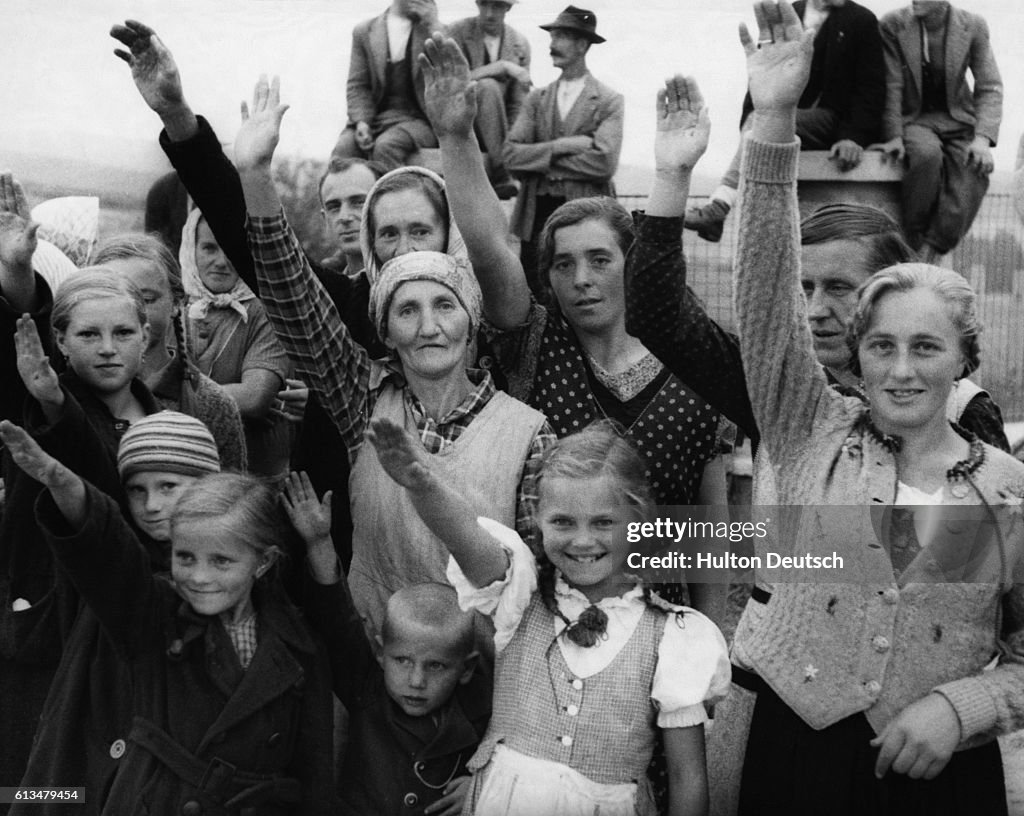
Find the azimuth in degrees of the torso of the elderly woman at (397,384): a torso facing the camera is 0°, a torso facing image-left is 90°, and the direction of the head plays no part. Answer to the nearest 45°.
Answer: approximately 0°

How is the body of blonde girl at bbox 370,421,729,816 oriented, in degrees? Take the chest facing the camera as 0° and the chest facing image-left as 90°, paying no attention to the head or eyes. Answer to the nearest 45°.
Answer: approximately 0°

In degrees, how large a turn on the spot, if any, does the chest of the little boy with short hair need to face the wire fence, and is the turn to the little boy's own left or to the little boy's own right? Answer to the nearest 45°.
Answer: approximately 135° to the little boy's own left

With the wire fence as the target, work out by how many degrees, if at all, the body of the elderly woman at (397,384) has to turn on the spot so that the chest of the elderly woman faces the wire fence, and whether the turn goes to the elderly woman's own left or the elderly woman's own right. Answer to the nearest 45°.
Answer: approximately 135° to the elderly woman's own left

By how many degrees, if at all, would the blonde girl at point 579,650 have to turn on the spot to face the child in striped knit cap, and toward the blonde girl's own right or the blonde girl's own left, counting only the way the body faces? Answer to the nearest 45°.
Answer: approximately 90° to the blonde girl's own right

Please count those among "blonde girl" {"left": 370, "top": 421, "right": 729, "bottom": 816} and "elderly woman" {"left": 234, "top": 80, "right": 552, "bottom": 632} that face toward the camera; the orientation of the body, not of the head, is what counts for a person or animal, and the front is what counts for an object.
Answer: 2

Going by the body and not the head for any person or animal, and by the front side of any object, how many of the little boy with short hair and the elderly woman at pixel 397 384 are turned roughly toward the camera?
2
